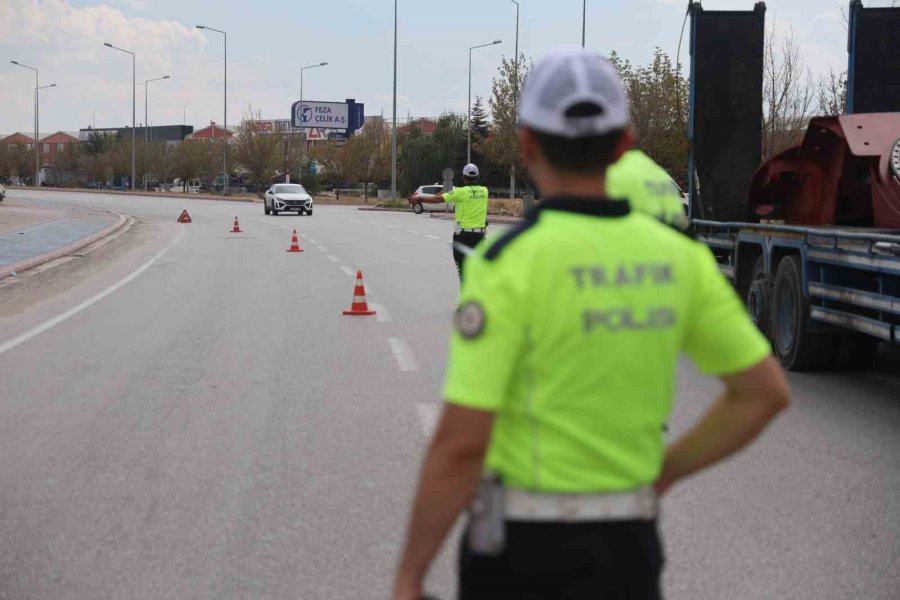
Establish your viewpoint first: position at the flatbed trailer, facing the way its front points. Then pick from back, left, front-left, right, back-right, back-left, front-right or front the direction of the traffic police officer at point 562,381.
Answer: front-right

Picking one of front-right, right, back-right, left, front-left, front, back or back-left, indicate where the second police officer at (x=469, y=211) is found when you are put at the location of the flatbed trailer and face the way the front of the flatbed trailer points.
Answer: back

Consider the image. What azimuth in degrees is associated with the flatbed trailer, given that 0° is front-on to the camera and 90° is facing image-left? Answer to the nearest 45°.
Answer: approximately 315°

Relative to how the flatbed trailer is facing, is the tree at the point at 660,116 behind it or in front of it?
behind

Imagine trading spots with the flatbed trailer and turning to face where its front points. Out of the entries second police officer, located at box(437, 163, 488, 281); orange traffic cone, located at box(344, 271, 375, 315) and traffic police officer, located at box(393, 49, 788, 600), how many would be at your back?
2

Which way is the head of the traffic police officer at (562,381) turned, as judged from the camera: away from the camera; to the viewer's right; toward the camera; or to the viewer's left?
away from the camera

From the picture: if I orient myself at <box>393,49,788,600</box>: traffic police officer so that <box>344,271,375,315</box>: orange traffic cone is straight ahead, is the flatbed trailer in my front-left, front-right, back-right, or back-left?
front-right
